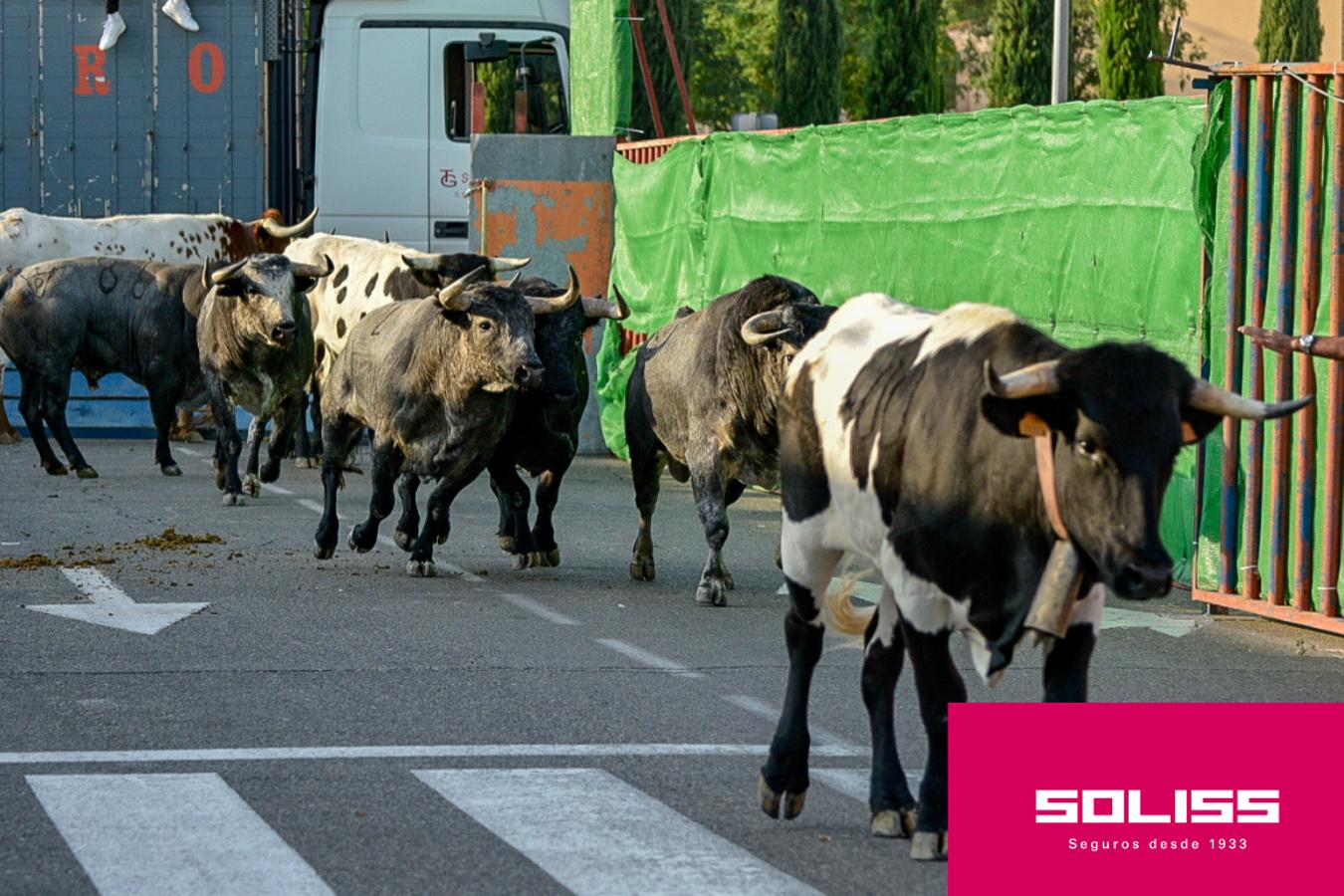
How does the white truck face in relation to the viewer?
to the viewer's right

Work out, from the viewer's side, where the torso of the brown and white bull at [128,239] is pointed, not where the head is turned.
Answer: to the viewer's right

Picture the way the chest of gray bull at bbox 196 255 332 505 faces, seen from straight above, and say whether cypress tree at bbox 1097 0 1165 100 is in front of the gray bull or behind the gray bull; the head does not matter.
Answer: behind

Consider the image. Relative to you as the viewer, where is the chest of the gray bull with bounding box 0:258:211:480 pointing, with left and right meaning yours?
facing to the right of the viewer

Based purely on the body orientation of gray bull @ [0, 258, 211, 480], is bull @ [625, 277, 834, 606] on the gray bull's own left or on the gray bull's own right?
on the gray bull's own right

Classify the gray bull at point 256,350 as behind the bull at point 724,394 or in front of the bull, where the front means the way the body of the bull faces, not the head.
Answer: behind

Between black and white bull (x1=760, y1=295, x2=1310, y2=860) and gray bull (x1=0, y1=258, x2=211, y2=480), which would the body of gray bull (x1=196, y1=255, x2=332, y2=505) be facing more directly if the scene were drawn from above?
the black and white bull

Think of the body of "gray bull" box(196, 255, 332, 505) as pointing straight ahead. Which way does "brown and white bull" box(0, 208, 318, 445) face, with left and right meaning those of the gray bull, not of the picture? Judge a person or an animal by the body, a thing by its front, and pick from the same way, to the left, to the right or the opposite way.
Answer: to the left

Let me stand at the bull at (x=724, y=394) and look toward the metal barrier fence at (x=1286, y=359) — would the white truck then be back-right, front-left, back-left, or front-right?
back-left
